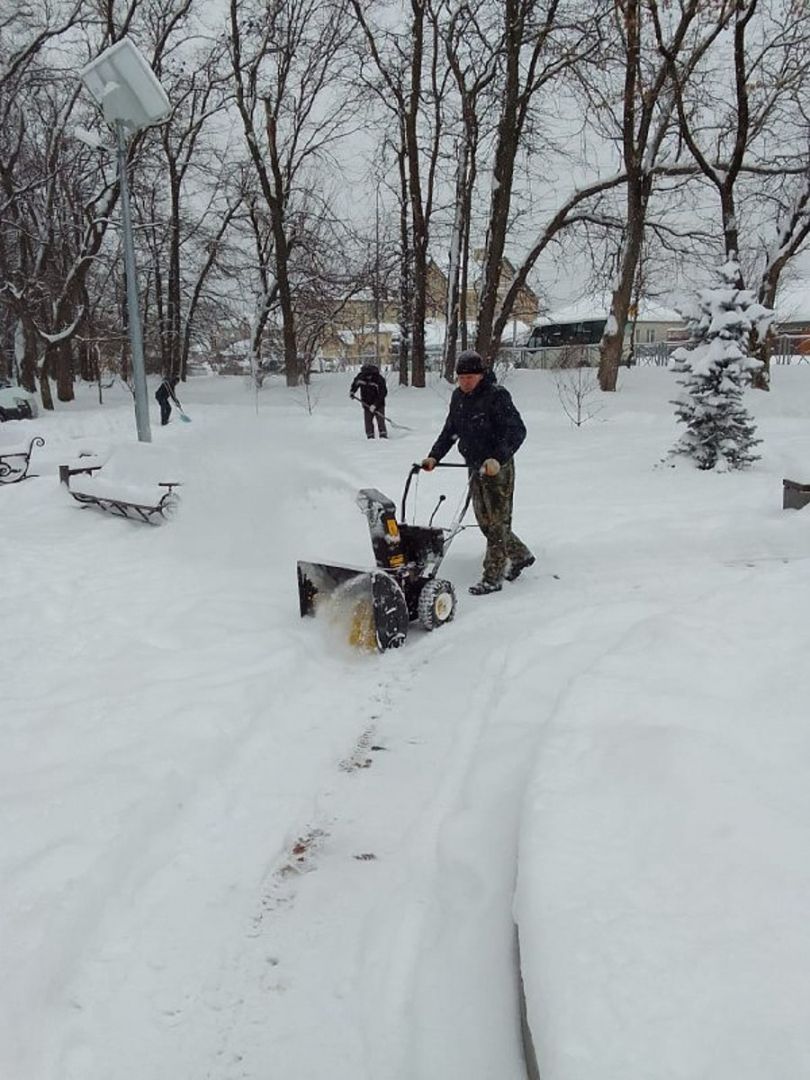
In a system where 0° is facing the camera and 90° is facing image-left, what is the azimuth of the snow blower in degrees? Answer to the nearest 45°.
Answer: approximately 45°

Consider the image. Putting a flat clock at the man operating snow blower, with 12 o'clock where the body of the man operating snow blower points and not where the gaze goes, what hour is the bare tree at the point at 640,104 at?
The bare tree is roughly at 5 o'clock from the man operating snow blower.

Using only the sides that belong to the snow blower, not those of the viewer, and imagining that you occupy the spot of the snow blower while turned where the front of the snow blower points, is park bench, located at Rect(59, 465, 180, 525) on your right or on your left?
on your right

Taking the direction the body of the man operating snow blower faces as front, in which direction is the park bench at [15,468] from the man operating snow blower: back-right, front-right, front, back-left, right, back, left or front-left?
right

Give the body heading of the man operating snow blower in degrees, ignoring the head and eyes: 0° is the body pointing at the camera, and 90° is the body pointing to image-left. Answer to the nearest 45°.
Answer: approximately 45°

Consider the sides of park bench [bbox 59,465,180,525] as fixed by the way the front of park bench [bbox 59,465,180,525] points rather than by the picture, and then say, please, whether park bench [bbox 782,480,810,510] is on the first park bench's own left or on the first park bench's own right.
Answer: on the first park bench's own left

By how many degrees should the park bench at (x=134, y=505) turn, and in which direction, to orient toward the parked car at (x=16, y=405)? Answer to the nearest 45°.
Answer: approximately 135° to its right

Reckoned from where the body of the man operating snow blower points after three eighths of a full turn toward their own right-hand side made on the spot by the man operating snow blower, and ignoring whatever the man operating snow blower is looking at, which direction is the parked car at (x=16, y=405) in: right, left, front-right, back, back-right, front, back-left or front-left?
front-left

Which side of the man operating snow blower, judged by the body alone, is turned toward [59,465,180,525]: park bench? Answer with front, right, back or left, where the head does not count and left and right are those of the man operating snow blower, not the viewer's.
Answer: right

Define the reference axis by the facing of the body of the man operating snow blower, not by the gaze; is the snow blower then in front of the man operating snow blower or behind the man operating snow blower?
in front
